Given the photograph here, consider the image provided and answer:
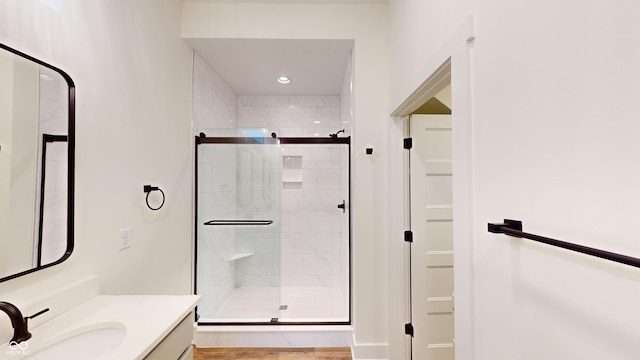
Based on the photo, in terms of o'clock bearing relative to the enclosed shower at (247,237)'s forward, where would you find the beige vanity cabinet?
The beige vanity cabinet is roughly at 12 o'clock from the enclosed shower.

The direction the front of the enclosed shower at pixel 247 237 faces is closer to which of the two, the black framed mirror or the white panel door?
the black framed mirror

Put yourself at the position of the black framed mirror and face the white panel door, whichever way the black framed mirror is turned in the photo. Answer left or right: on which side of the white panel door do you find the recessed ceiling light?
left

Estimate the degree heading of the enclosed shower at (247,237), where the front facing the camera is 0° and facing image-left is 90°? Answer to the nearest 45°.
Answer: approximately 0°

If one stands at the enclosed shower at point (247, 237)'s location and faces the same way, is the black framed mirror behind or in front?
in front

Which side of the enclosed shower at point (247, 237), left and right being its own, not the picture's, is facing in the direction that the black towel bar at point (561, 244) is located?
front

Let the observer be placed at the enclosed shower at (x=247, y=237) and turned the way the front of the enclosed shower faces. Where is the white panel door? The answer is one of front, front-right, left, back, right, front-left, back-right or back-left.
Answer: front-left

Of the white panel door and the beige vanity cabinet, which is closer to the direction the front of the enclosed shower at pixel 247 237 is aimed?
the beige vanity cabinet

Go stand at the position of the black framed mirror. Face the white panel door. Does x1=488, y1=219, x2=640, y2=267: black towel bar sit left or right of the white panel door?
right

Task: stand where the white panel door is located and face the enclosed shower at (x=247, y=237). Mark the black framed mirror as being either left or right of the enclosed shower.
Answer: left
